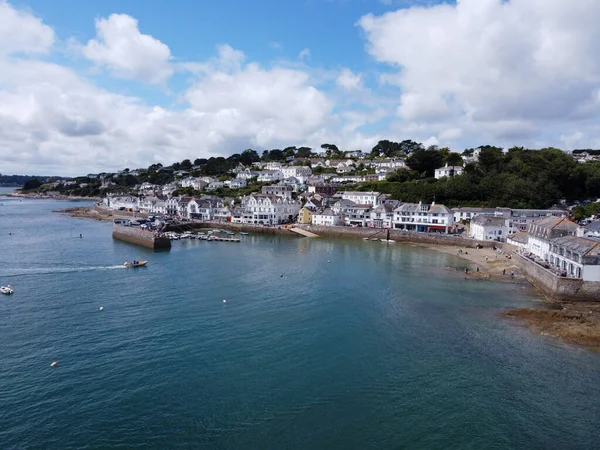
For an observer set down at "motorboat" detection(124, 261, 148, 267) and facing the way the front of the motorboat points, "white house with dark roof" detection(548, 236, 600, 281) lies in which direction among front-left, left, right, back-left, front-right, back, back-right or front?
front-right

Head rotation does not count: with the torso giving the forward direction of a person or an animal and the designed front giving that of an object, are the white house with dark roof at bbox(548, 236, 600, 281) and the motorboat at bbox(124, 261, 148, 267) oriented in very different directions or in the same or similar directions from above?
very different directions

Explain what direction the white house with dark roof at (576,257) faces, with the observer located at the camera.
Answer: facing the viewer and to the left of the viewer

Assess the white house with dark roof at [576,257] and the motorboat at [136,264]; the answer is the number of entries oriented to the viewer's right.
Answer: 1

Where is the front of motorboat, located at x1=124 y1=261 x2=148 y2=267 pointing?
to the viewer's right

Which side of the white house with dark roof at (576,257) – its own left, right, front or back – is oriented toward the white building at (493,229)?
right

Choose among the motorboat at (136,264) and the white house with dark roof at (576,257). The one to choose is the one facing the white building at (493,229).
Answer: the motorboat

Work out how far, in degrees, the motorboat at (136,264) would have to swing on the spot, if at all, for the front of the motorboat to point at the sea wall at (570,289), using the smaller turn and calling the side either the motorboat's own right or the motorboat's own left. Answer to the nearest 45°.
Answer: approximately 45° to the motorboat's own right

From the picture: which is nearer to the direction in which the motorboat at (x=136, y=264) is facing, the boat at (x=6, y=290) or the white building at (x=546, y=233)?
the white building

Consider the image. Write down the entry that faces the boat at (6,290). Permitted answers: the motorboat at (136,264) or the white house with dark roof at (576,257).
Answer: the white house with dark roof

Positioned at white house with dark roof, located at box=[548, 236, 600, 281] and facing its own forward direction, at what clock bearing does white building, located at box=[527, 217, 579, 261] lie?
The white building is roughly at 4 o'clock from the white house with dark roof.

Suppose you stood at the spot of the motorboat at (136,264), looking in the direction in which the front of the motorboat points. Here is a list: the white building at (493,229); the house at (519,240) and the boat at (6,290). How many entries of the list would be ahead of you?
2

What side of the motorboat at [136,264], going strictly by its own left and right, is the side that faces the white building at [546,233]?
front

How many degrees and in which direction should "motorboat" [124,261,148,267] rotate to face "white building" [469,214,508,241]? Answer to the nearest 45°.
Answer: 0° — it already faces it

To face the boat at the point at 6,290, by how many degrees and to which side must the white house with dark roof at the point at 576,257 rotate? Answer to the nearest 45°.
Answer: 0° — it already faces it

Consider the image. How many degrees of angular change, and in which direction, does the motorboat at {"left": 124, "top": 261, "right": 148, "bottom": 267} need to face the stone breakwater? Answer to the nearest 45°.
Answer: approximately 90° to its left
